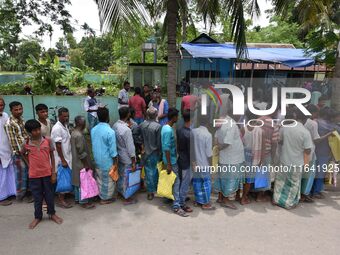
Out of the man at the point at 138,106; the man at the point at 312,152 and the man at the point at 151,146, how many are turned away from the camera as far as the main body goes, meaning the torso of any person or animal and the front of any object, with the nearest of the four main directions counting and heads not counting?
2

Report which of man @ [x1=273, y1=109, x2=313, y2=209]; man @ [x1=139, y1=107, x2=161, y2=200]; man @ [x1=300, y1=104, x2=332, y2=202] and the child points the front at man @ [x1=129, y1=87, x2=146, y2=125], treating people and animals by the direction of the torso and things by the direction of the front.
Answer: man @ [x1=139, y1=107, x2=161, y2=200]

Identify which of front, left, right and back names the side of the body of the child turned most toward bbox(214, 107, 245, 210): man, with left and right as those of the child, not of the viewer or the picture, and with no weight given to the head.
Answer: left

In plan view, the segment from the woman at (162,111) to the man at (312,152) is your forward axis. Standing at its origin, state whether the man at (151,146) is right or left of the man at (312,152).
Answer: right
